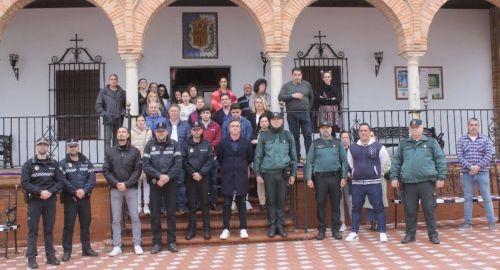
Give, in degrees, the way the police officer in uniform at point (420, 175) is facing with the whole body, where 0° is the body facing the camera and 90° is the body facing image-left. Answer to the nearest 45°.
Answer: approximately 0°

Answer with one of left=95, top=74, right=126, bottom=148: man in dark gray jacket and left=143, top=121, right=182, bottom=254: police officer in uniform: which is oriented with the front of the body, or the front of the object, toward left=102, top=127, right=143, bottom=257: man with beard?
the man in dark gray jacket

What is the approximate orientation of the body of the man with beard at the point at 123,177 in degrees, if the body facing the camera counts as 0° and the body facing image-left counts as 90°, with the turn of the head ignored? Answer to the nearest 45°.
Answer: approximately 0°

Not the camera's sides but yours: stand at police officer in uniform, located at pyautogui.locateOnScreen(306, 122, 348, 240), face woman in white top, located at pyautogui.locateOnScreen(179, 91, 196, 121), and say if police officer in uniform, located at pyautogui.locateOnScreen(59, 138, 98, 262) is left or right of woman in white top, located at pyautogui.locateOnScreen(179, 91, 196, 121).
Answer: left

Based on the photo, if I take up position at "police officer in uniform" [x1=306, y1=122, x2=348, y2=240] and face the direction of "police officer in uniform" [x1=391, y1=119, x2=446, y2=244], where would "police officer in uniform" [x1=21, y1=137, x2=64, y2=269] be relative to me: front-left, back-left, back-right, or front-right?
back-right

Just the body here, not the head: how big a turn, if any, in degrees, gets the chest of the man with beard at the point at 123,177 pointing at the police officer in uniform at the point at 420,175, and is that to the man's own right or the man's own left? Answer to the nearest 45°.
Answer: approximately 90° to the man's own left

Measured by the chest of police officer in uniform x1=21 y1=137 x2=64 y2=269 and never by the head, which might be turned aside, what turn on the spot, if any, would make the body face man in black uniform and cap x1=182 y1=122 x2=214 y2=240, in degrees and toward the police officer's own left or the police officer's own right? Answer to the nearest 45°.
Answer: approximately 90° to the police officer's own left

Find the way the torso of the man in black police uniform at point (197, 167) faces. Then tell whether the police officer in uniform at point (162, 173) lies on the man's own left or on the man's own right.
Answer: on the man's own right
